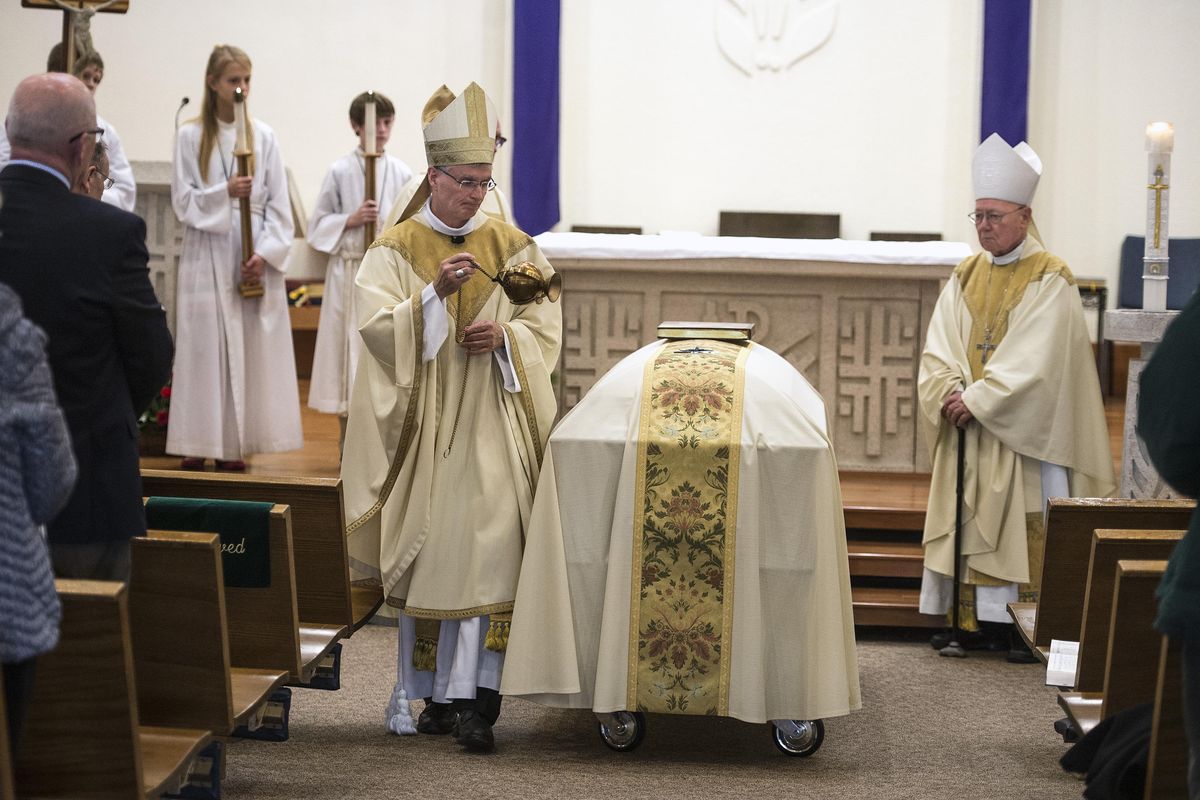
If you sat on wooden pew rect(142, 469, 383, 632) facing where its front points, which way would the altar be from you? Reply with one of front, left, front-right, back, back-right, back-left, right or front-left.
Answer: front

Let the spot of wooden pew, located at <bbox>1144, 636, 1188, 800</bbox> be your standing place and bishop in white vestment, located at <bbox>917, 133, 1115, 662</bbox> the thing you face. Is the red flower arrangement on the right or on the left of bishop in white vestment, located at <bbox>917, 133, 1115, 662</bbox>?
left

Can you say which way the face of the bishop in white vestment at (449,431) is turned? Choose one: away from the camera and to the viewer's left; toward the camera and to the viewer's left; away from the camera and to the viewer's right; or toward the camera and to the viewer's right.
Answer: toward the camera and to the viewer's right

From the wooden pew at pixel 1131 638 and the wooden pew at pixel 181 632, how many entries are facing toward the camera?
0

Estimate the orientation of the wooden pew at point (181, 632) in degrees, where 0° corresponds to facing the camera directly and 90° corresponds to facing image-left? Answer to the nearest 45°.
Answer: approximately 225°

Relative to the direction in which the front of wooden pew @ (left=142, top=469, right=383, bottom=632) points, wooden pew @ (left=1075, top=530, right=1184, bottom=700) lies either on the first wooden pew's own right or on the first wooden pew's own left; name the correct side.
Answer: on the first wooden pew's own right

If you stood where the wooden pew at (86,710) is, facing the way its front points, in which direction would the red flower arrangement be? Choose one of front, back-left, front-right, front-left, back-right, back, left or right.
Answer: front-left

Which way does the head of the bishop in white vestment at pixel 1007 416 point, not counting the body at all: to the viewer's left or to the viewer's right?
to the viewer's left

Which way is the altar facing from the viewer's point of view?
toward the camera

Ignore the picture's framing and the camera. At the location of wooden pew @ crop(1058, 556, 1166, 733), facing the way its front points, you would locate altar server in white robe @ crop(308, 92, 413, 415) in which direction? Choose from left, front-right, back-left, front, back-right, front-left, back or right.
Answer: front

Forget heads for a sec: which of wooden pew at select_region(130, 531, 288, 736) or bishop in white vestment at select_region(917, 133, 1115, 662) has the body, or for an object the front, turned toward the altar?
the wooden pew

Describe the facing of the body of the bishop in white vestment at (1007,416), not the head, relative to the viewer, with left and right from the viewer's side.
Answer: facing the viewer and to the left of the viewer

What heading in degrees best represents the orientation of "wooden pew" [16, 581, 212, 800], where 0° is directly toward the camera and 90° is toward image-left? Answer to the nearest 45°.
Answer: approximately 225°

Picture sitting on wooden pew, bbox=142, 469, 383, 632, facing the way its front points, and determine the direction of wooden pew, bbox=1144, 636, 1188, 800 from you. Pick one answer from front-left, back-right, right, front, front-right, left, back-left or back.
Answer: right

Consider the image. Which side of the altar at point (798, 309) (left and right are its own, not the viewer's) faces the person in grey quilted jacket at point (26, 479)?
front

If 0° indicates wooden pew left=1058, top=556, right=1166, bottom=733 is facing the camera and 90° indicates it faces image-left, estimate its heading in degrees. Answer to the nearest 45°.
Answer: approximately 135°
